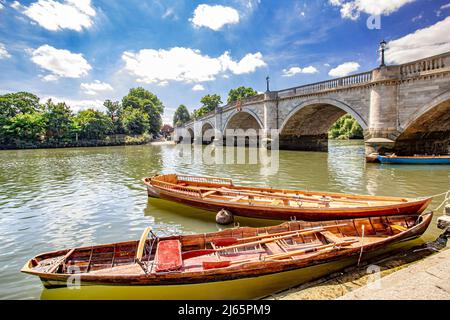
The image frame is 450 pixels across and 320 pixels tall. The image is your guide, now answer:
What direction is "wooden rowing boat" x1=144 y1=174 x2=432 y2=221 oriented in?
to the viewer's right

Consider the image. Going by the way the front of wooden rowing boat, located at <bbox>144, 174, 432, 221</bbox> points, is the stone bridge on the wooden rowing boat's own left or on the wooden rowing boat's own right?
on the wooden rowing boat's own left

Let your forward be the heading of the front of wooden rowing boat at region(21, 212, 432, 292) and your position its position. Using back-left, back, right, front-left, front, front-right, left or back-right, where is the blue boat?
front-left

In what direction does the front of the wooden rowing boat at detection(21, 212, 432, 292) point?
to the viewer's right

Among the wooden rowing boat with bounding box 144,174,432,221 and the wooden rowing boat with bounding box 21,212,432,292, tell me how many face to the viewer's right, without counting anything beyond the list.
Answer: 2

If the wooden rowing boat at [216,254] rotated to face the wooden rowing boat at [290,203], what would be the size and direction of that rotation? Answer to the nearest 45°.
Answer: approximately 45° to its left
